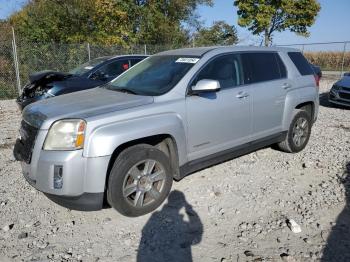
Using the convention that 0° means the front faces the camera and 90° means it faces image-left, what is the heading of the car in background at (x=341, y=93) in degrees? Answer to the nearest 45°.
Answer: approximately 45°

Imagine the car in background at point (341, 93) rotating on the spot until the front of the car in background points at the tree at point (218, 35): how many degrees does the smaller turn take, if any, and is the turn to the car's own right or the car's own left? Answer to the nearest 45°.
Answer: approximately 90° to the car's own right

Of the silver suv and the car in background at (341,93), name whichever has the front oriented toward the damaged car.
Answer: the car in background

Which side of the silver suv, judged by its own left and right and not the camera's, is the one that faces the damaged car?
right

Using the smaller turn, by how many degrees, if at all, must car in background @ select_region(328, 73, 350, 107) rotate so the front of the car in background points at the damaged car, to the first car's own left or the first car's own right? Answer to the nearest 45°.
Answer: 0° — it already faces it

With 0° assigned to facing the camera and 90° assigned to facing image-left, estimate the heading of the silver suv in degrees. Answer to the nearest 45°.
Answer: approximately 45°

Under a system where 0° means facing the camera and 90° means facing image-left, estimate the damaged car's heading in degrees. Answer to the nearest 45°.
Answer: approximately 45°
